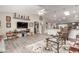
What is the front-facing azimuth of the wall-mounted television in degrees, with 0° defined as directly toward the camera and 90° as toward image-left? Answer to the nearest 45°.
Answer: approximately 0°
